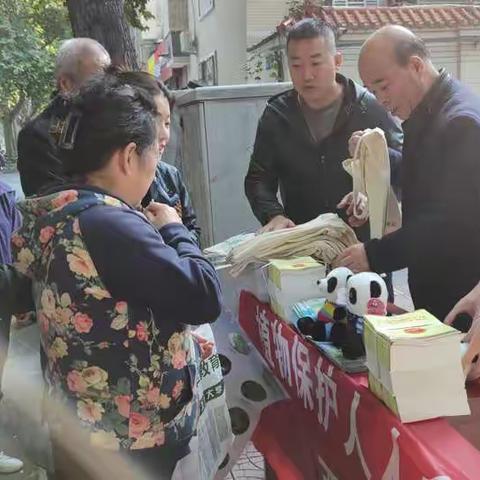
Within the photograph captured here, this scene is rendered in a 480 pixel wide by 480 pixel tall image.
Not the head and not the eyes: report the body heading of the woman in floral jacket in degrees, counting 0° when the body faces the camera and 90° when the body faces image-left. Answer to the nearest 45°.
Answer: approximately 225°

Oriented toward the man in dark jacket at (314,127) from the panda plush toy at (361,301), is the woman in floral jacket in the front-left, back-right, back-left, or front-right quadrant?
back-left

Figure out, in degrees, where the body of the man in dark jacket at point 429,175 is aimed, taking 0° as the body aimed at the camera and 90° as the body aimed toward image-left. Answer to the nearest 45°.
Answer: approximately 90°

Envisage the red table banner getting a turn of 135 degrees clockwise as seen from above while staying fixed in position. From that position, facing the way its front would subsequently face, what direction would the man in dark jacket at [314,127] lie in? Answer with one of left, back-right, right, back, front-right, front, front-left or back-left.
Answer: front

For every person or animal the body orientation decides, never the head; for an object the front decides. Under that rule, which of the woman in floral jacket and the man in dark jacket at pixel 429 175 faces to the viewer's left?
the man in dark jacket

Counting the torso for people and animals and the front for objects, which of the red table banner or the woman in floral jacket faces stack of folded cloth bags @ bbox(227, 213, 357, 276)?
the woman in floral jacket

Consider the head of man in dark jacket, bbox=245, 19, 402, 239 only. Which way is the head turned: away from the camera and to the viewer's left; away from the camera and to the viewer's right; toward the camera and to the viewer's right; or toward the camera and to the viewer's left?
toward the camera and to the viewer's left

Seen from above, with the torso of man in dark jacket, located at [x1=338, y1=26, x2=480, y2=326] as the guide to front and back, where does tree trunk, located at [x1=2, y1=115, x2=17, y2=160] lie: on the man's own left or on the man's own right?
on the man's own right
